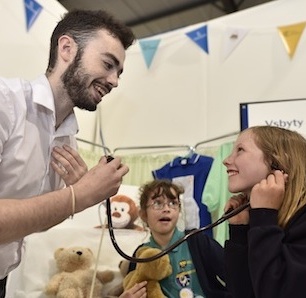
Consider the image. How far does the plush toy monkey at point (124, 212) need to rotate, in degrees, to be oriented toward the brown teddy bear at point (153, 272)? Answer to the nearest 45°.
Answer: approximately 45° to its left

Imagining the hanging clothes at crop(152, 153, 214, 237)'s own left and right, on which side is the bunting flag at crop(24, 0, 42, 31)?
on its right

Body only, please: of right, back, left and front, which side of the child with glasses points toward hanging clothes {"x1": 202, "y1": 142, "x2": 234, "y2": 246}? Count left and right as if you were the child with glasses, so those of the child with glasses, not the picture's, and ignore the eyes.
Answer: back

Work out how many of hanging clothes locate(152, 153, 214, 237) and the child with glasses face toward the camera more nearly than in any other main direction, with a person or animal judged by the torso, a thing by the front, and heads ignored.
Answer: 2
